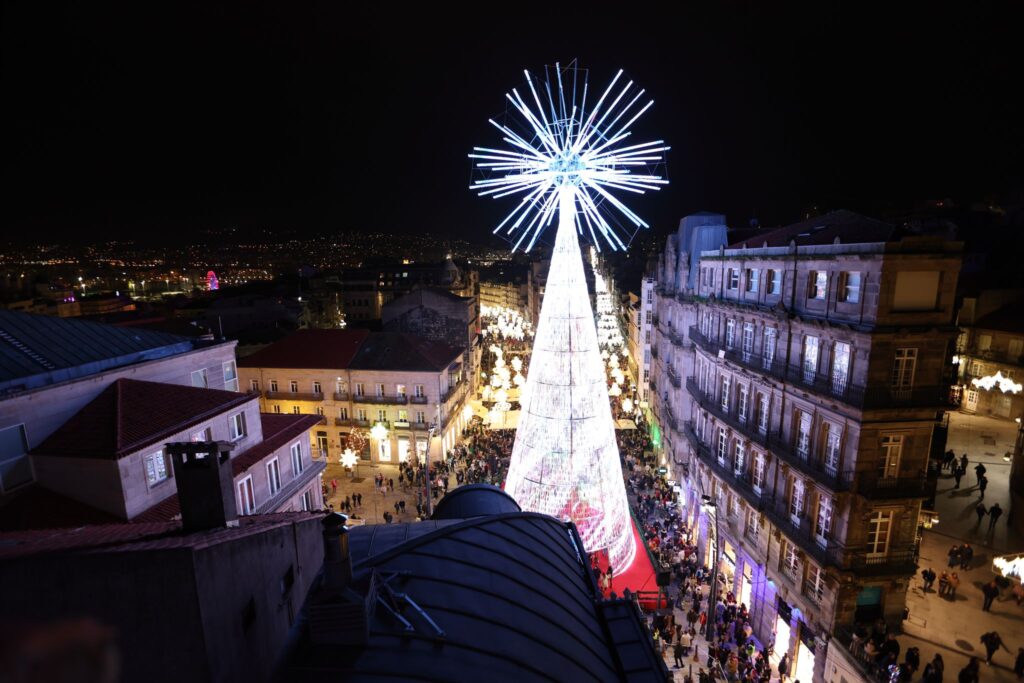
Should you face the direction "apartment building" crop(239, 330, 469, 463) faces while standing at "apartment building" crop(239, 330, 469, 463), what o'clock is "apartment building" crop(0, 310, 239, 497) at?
"apartment building" crop(0, 310, 239, 497) is roughly at 1 o'clock from "apartment building" crop(239, 330, 469, 463).

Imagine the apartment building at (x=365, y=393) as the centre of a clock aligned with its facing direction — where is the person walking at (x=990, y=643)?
The person walking is roughly at 11 o'clock from the apartment building.

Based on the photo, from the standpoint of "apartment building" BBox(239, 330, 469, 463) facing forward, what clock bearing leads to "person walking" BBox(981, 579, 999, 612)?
The person walking is roughly at 11 o'clock from the apartment building.

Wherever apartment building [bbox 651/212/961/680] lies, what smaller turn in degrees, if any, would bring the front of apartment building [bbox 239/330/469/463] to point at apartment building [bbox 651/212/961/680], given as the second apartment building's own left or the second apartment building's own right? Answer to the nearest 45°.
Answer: approximately 45° to the second apartment building's own left

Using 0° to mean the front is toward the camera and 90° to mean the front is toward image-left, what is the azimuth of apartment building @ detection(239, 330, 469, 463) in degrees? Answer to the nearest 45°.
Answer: approximately 0°
